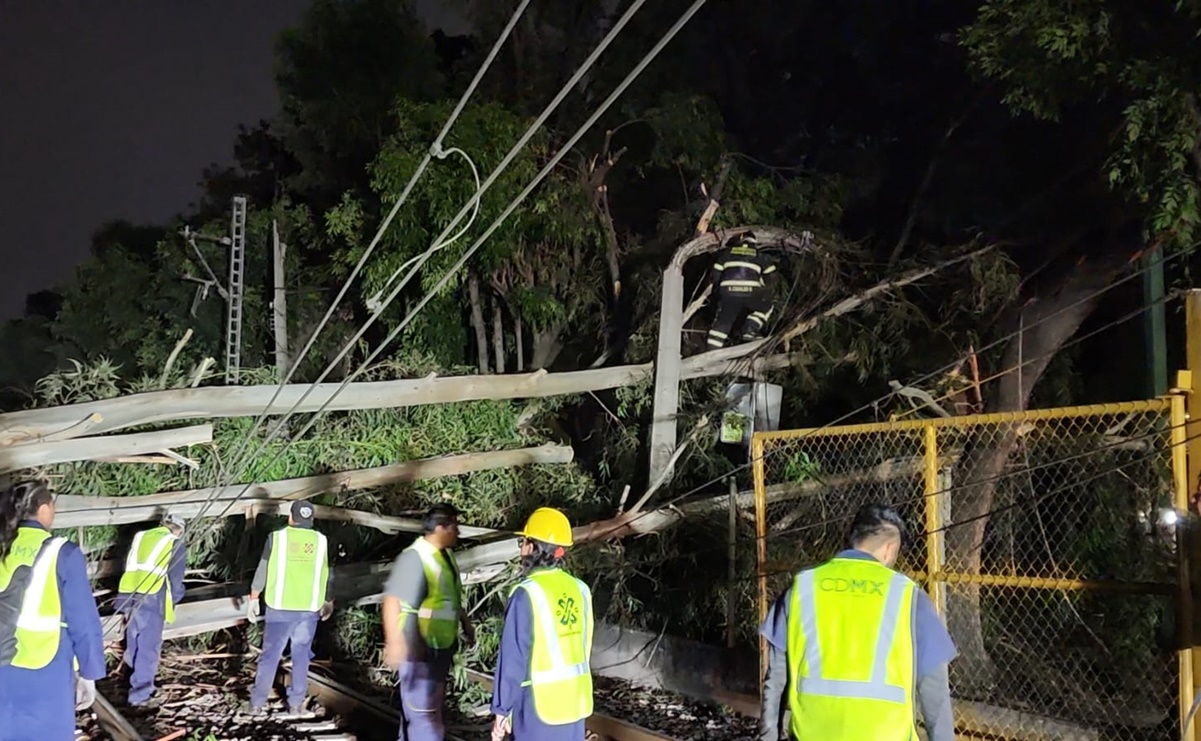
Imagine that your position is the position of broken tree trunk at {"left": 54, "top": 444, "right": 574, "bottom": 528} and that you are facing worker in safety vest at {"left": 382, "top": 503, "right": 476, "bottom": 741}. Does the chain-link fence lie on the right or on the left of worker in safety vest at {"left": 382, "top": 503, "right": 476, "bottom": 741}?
left

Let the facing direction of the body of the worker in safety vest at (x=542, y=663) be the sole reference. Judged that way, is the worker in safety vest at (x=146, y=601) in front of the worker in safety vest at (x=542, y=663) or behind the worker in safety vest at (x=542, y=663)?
in front

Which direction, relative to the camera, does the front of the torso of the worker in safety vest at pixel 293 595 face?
away from the camera

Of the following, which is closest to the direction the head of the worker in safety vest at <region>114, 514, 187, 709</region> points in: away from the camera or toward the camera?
away from the camera

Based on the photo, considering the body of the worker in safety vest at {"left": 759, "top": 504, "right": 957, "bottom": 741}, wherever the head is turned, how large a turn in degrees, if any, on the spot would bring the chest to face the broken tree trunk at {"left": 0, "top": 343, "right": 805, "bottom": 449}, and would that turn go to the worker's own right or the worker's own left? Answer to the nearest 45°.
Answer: approximately 45° to the worker's own left

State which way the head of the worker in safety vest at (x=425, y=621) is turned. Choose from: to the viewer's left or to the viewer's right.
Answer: to the viewer's right

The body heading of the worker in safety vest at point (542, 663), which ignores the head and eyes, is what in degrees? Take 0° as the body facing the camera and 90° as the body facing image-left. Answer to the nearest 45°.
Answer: approximately 135°

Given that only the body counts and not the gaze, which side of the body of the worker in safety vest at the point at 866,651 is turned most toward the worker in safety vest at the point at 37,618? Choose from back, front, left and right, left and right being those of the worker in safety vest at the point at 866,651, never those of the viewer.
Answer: left

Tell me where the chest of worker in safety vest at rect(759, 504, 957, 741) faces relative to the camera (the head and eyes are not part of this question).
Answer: away from the camera

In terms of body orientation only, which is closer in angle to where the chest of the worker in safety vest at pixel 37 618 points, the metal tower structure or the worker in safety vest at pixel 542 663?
the metal tower structure

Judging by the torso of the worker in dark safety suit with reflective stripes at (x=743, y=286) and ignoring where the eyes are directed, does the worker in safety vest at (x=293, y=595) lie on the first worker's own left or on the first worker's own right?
on the first worker's own left

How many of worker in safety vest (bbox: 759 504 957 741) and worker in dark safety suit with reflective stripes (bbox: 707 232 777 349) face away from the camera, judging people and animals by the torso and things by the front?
2

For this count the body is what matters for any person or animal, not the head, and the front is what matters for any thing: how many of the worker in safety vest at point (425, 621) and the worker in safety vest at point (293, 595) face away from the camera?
1

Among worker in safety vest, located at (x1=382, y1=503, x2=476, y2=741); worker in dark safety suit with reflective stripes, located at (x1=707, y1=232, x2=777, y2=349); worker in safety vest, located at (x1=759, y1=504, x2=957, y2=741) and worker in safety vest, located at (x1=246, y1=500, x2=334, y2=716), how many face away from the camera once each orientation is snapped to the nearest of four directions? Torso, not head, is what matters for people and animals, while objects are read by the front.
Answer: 3

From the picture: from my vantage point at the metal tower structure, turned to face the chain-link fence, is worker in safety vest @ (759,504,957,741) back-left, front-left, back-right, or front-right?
front-right
